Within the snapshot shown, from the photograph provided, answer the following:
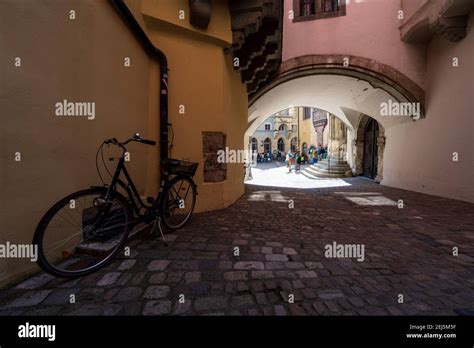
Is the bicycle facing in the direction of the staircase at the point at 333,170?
no

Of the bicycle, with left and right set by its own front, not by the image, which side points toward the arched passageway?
back

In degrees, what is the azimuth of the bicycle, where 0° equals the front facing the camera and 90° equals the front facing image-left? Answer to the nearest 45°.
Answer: approximately 45°
